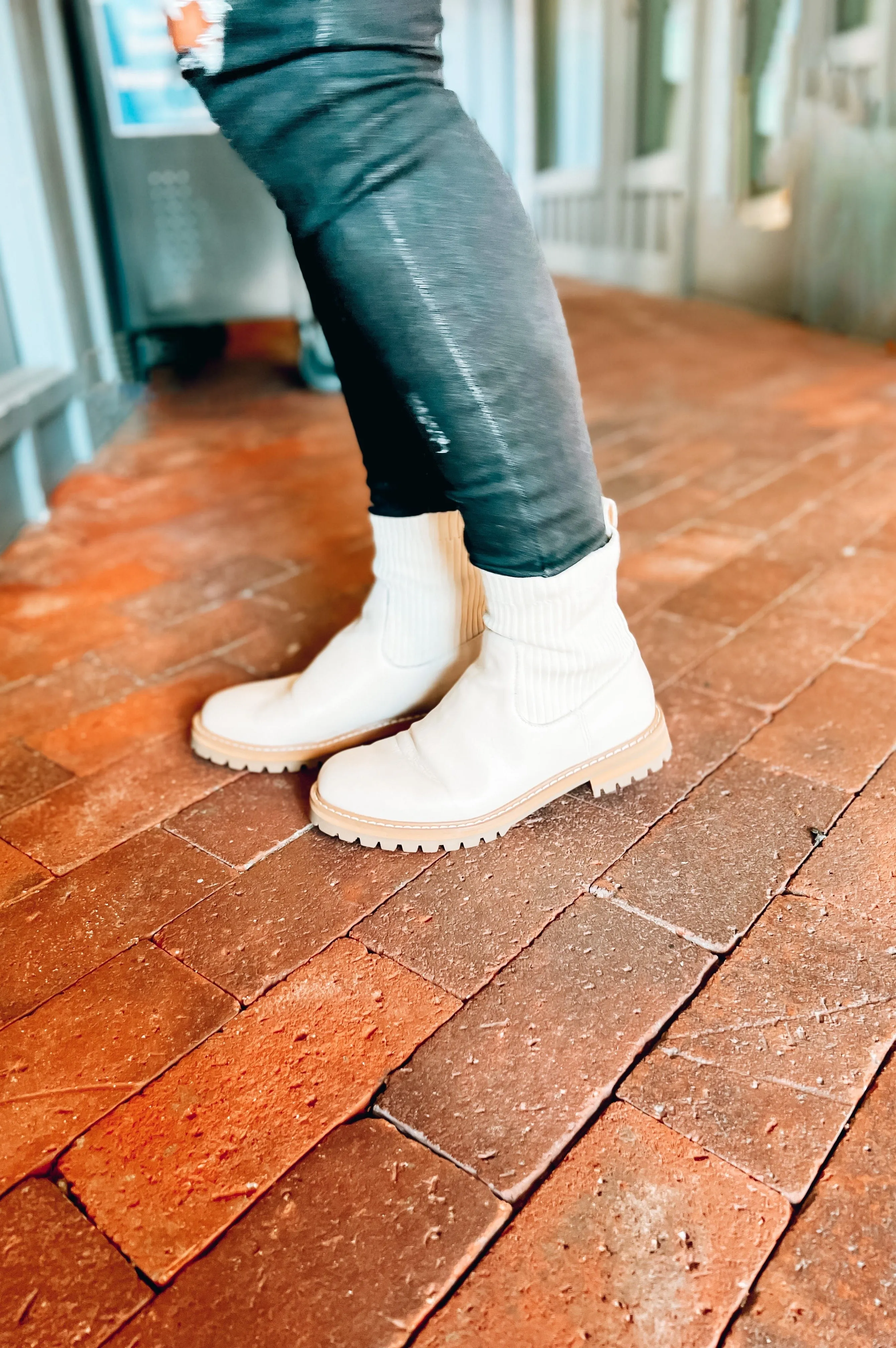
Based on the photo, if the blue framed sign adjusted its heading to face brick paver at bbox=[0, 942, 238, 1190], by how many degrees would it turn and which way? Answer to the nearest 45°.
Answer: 0° — it already faces it

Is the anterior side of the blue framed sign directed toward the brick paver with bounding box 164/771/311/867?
yes

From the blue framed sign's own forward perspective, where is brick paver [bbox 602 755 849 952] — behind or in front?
in front

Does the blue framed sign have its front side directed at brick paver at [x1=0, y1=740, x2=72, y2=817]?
yes

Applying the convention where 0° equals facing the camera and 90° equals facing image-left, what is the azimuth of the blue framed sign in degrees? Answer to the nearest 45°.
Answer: approximately 0°

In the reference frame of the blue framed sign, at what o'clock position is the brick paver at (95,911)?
The brick paver is roughly at 12 o'clock from the blue framed sign.

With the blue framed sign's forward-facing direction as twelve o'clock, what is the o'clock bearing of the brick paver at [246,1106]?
The brick paver is roughly at 12 o'clock from the blue framed sign.

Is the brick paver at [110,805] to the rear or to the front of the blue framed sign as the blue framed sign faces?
to the front

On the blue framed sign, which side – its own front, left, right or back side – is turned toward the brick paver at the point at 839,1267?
front

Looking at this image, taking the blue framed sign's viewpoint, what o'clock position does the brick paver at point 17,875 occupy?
The brick paver is roughly at 12 o'clock from the blue framed sign.
